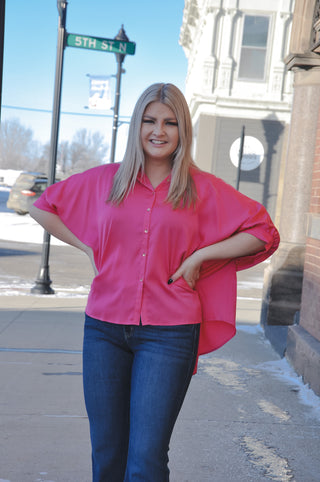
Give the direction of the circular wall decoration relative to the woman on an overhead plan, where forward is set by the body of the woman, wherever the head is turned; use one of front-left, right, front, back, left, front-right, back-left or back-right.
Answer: back

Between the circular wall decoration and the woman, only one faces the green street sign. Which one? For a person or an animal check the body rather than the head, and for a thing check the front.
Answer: the circular wall decoration

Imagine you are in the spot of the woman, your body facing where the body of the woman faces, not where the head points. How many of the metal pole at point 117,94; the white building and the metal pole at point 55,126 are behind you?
3

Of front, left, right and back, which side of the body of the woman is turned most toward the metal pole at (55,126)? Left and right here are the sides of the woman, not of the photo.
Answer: back

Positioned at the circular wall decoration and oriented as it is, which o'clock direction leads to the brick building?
The brick building is roughly at 12 o'clock from the circular wall decoration.

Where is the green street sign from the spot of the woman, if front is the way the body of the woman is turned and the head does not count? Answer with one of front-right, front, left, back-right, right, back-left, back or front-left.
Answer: back

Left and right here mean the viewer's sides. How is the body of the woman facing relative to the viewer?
facing the viewer

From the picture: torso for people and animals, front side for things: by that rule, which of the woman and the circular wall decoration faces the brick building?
the circular wall decoration

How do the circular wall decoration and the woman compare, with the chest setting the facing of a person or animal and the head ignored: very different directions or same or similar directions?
same or similar directions

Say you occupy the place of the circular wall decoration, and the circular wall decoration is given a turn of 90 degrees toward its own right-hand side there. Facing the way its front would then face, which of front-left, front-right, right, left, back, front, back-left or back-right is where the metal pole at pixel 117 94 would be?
front-left

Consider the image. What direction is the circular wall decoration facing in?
toward the camera

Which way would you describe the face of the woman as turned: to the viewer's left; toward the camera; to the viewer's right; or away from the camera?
toward the camera

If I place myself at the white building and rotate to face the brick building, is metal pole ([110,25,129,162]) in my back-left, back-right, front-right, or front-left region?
front-right

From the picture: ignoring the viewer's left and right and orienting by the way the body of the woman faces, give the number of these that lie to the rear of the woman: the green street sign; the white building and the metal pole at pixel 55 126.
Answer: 3

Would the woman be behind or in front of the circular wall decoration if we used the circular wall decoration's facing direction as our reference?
in front
